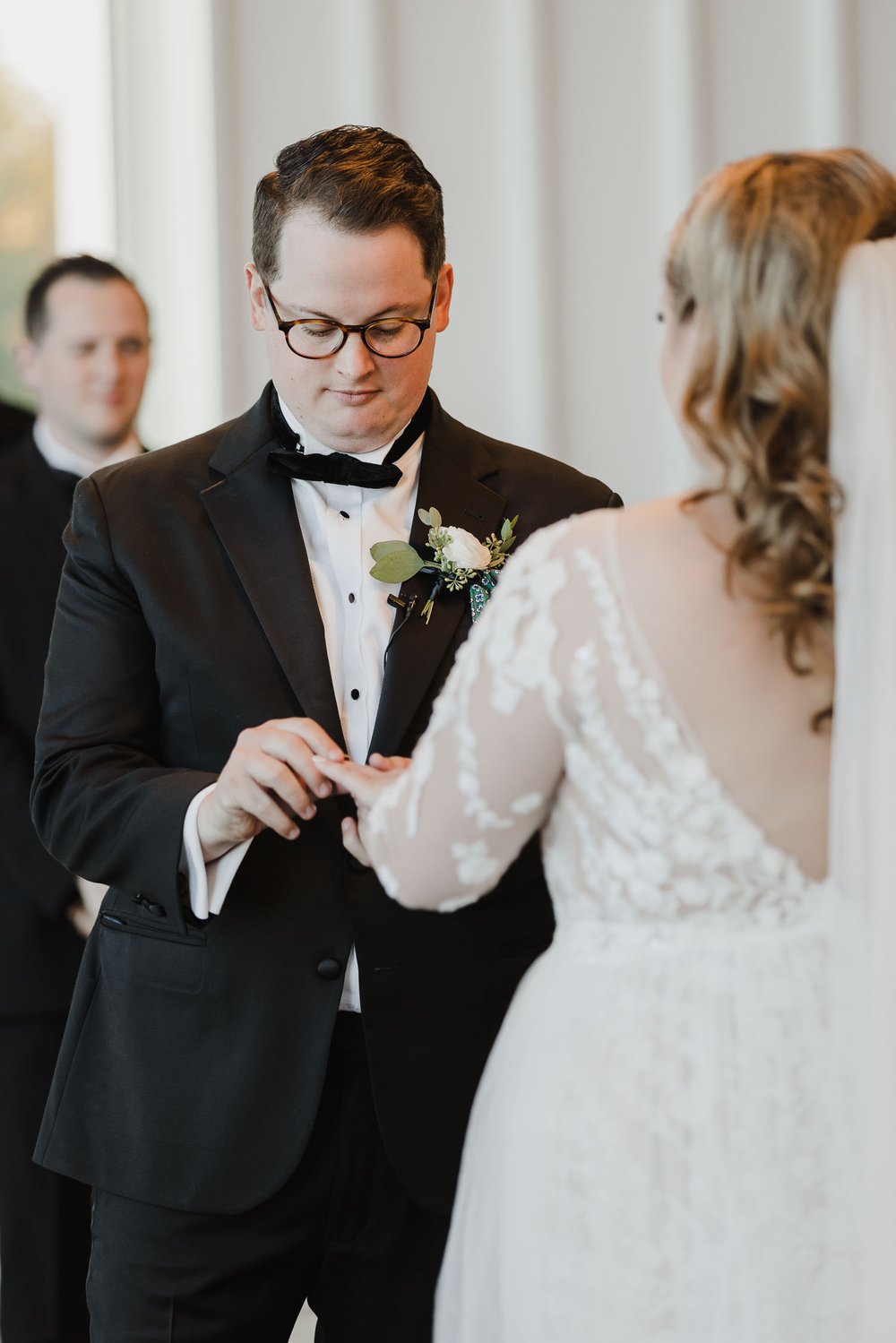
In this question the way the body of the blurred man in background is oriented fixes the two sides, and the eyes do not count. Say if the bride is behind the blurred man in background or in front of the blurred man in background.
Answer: in front

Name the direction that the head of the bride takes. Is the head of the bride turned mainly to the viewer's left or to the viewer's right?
to the viewer's left

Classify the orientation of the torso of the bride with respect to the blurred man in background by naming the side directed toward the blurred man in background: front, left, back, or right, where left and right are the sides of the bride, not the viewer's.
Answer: front

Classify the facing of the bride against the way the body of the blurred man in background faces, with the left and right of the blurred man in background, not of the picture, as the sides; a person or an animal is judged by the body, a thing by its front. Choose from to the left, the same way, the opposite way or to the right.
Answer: the opposite way

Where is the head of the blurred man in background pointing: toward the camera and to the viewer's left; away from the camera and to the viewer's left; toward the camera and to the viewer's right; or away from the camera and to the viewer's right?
toward the camera and to the viewer's right

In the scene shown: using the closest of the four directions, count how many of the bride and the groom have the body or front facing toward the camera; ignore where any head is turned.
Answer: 1

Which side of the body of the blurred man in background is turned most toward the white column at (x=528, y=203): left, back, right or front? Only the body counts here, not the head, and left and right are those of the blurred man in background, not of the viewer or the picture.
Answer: left

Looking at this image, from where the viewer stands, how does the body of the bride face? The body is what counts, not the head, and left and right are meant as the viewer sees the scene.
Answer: facing away from the viewer and to the left of the viewer

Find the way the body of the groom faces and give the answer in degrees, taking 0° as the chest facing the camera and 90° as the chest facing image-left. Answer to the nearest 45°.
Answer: approximately 0°

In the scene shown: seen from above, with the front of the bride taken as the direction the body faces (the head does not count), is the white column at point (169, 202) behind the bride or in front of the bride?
in front

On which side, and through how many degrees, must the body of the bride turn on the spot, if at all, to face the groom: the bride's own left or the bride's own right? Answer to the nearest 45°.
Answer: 0° — they already face them
